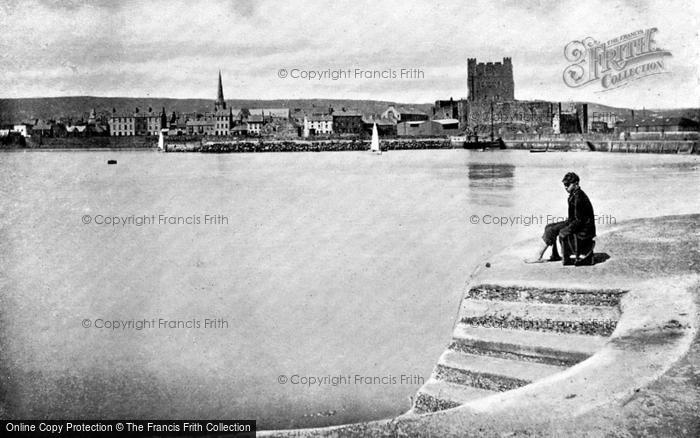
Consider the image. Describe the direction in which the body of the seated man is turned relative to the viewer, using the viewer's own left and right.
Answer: facing to the left of the viewer
